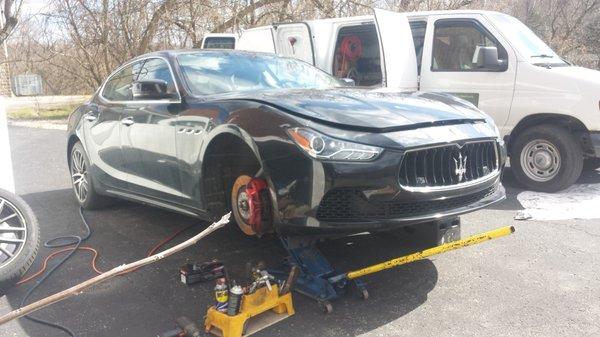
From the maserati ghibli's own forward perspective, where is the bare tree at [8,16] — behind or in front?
behind

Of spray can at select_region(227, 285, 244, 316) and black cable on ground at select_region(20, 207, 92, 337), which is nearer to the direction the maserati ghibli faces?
the spray can

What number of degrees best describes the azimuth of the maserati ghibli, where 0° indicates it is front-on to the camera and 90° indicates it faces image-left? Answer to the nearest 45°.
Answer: approximately 315°

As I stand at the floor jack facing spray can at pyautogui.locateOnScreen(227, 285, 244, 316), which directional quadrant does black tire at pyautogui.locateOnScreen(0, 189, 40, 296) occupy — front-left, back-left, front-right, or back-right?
front-right

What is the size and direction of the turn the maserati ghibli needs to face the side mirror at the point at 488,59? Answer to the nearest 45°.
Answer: approximately 90° to its left

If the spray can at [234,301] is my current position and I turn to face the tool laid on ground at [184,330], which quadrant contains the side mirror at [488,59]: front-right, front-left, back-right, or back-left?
back-right
